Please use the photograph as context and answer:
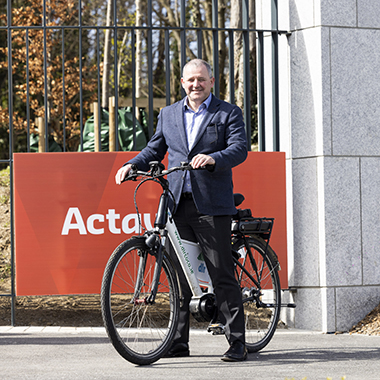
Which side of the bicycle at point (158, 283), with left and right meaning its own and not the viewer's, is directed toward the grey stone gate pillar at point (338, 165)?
back

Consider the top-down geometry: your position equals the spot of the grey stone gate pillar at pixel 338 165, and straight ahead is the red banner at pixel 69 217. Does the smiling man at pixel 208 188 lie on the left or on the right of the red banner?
left

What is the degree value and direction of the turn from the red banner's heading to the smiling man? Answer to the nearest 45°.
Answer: approximately 45° to its left

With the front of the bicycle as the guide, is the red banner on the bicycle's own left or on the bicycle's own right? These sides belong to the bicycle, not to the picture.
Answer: on the bicycle's own right

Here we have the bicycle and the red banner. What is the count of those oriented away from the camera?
0

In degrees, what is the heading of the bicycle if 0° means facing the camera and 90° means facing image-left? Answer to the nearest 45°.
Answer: approximately 45°

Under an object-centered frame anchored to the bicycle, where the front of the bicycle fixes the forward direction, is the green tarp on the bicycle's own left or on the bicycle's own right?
on the bicycle's own right

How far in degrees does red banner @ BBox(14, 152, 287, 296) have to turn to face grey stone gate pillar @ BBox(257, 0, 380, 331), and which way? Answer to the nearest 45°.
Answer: approximately 90° to its left

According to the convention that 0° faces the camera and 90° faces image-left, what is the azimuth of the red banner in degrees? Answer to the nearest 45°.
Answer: approximately 0°

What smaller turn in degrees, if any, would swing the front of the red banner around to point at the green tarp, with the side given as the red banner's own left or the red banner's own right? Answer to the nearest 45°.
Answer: approximately 180°
